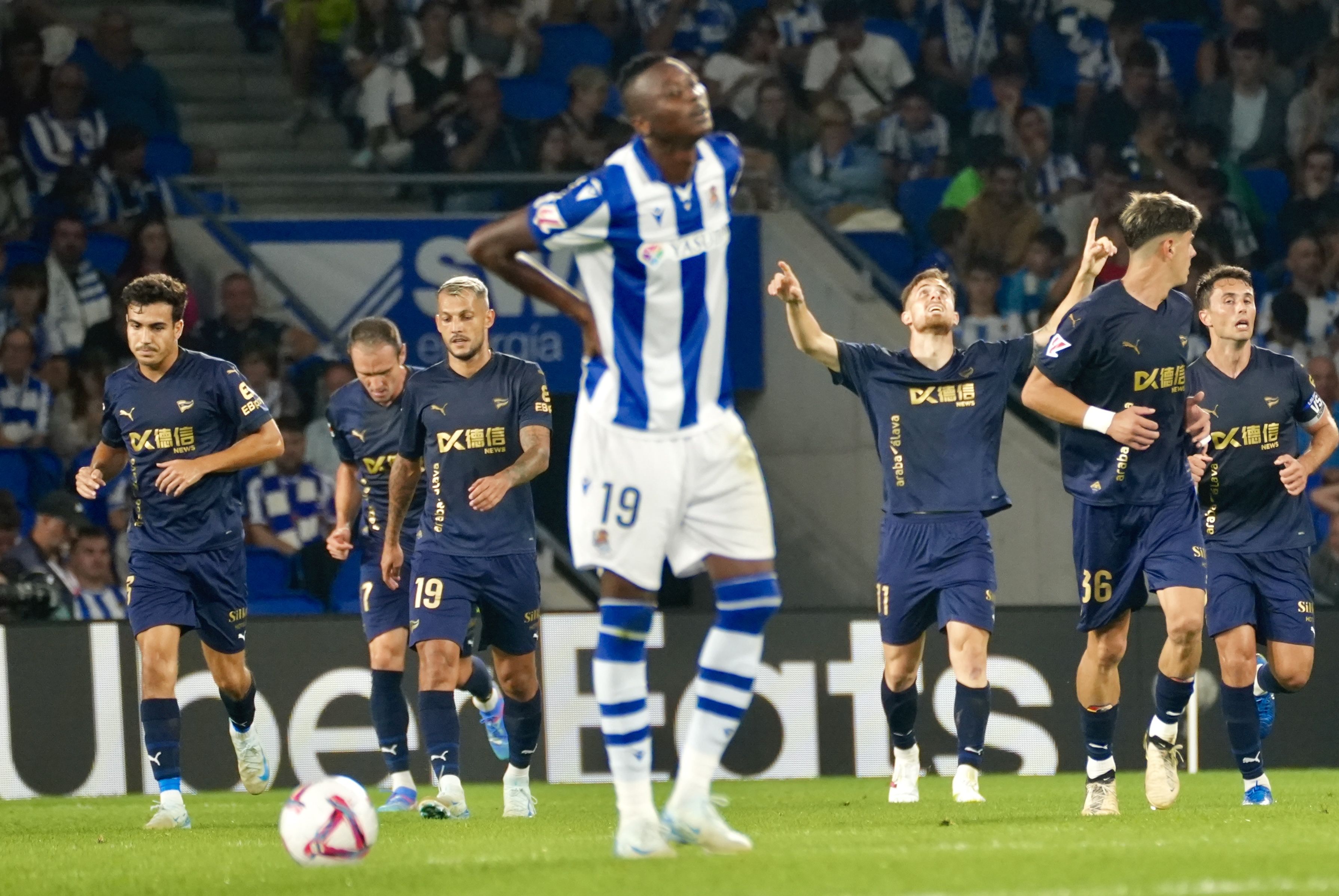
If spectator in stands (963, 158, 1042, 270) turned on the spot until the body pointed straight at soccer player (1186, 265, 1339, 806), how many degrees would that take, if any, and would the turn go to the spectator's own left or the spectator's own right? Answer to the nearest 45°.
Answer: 0° — they already face them

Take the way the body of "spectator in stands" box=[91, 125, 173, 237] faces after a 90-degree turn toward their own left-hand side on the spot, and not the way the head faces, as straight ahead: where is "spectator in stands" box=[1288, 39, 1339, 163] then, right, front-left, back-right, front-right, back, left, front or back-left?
front

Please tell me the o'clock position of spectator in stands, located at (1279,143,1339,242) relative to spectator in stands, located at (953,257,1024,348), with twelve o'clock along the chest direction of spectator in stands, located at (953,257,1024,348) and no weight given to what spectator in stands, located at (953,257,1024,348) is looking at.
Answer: spectator in stands, located at (1279,143,1339,242) is roughly at 8 o'clock from spectator in stands, located at (953,257,1024,348).

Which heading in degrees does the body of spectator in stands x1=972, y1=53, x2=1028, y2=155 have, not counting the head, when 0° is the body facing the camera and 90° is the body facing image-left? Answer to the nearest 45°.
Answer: approximately 0°

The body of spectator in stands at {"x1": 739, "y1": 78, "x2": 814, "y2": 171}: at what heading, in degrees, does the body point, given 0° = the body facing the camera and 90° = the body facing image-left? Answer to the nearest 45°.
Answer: approximately 0°

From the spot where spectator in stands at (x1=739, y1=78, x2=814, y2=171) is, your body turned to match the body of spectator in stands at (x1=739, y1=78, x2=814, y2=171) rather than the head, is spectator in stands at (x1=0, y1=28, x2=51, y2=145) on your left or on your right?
on your right
